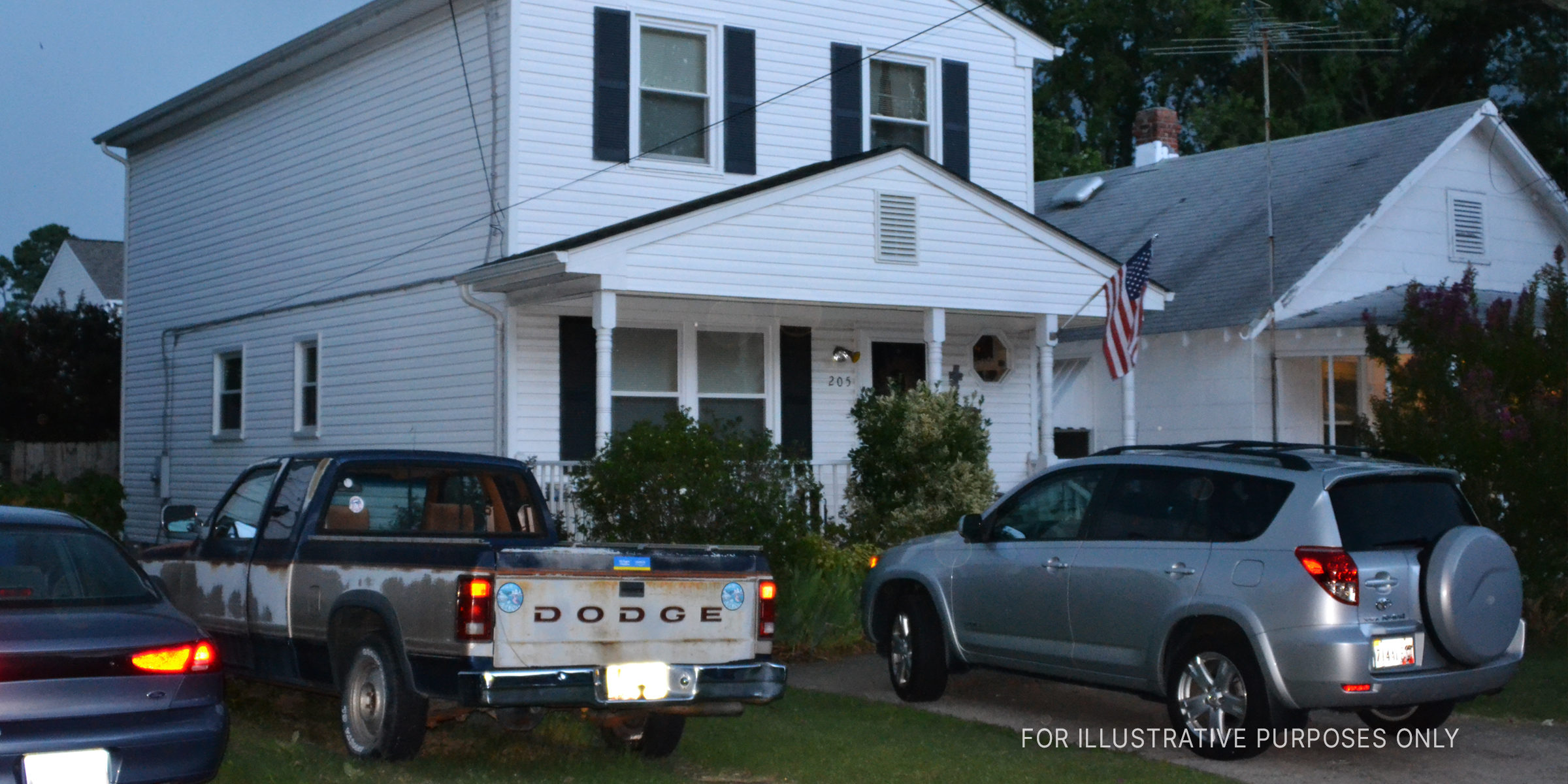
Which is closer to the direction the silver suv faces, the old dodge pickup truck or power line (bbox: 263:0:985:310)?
the power line

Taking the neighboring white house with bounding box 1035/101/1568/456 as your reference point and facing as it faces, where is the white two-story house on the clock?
The white two-story house is roughly at 3 o'clock from the neighboring white house.

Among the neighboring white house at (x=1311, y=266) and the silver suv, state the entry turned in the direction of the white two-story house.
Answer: the silver suv

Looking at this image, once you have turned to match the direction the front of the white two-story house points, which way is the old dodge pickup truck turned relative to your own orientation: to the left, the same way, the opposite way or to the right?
the opposite way

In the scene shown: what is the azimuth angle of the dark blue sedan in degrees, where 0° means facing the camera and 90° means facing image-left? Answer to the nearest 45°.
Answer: approximately 135°

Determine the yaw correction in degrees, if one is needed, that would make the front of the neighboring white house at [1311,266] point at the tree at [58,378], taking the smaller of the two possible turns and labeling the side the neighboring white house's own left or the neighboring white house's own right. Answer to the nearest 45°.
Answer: approximately 135° to the neighboring white house's own right

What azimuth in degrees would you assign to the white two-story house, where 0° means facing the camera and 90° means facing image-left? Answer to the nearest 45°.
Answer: approximately 315°

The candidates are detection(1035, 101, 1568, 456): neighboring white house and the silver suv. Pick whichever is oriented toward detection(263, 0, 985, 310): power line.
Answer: the silver suv

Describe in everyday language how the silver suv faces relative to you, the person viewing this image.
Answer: facing away from the viewer and to the left of the viewer

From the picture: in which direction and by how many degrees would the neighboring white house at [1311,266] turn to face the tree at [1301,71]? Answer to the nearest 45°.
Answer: approximately 135° to its left

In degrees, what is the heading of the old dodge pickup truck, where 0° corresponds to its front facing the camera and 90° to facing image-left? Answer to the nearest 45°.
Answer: approximately 135°
